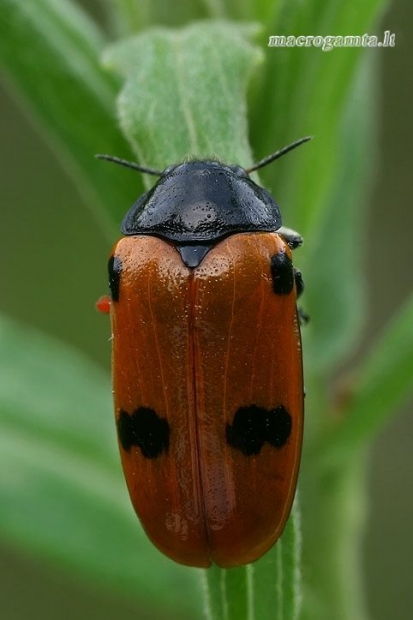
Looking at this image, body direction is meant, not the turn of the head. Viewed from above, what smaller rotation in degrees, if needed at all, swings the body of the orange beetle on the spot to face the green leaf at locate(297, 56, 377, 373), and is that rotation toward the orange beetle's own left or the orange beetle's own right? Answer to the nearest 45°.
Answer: approximately 45° to the orange beetle's own right

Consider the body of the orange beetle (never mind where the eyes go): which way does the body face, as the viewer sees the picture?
away from the camera
